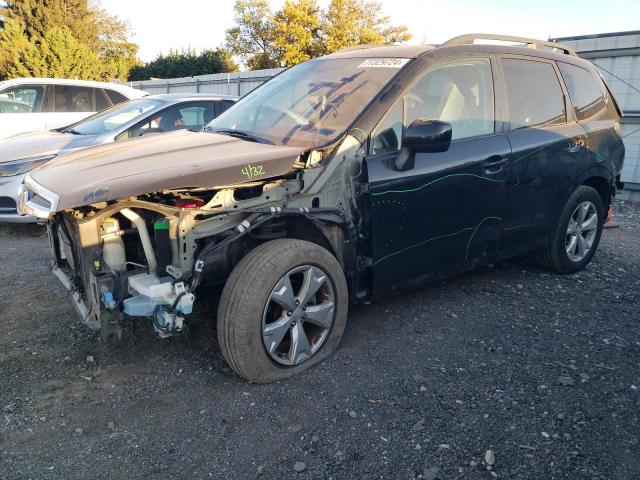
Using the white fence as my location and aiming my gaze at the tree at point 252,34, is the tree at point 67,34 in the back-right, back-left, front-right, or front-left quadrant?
front-left

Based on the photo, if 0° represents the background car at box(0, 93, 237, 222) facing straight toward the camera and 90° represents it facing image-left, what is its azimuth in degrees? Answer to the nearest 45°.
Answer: approximately 45°

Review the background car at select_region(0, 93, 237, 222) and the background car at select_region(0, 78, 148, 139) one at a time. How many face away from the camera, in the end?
0

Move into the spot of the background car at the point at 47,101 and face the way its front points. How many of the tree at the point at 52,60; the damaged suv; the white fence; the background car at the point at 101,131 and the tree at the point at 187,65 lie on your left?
2

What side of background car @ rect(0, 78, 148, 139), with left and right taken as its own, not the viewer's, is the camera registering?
left

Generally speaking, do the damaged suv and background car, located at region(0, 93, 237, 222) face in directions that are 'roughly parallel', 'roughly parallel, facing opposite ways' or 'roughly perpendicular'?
roughly parallel

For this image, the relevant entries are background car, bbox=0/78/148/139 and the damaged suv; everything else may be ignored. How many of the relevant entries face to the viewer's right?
0

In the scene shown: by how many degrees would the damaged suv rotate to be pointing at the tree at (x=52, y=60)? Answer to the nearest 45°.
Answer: approximately 90° to its right

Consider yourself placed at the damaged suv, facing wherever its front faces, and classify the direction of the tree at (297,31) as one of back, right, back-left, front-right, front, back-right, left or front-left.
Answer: back-right

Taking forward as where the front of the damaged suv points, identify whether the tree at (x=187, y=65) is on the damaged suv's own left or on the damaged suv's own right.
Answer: on the damaged suv's own right

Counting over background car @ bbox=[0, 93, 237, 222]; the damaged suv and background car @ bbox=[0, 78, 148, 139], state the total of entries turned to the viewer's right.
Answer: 0

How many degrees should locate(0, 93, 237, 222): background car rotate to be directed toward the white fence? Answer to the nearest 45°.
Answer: approximately 135° to its right

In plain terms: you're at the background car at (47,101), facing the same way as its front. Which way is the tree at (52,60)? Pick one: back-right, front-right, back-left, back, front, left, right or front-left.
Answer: right
